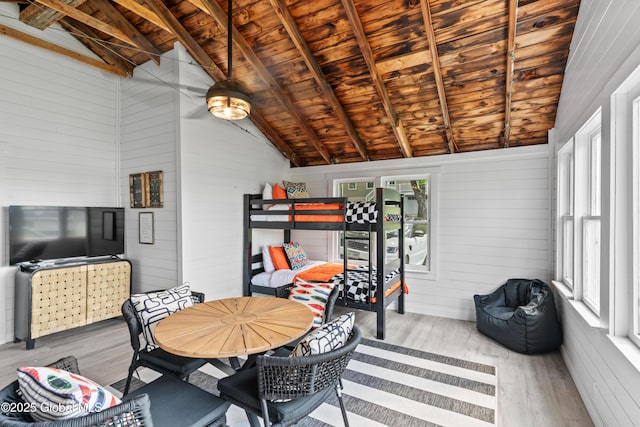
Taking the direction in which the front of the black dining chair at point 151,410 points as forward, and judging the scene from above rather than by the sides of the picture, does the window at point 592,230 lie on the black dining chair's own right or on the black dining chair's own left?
on the black dining chair's own right

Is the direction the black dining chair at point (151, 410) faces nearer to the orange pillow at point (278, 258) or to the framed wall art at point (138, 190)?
the orange pillow

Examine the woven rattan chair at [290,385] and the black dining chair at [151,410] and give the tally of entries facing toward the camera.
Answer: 0

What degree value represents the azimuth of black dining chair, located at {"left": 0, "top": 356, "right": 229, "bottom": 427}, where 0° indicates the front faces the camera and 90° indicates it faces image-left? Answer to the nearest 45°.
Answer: approximately 225°

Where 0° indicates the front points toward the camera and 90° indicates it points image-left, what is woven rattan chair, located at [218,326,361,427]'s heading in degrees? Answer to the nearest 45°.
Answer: approximately 135°

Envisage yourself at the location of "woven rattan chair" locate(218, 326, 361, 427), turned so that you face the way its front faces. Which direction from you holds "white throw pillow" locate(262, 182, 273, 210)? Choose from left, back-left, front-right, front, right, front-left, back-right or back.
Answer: front-right

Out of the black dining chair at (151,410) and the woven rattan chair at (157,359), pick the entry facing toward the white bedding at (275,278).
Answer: the black dining chair

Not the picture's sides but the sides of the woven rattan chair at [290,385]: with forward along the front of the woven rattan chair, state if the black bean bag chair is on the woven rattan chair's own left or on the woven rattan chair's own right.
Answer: on the woven rattan chair's own right

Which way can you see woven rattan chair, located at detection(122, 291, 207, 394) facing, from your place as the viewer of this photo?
facing the viewer and to the right of the viewer
